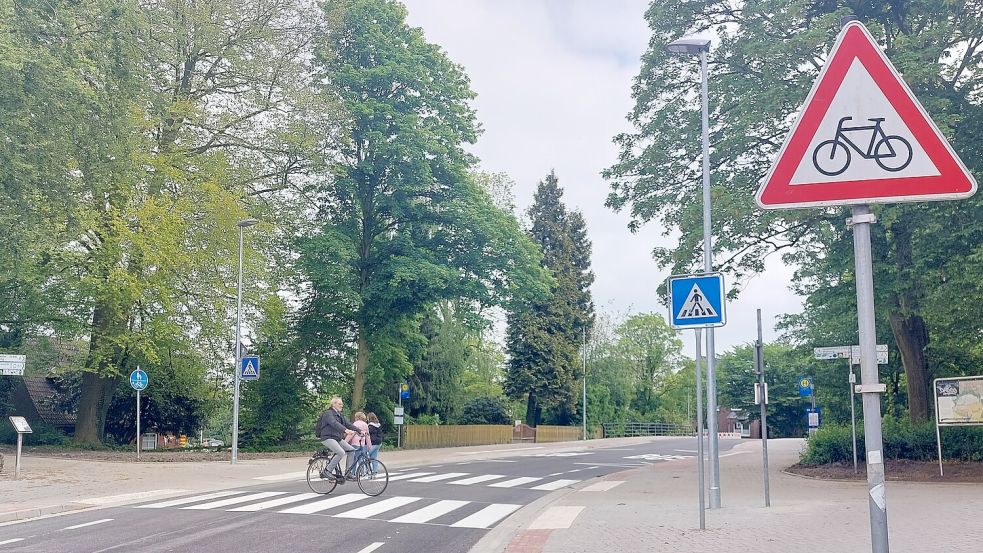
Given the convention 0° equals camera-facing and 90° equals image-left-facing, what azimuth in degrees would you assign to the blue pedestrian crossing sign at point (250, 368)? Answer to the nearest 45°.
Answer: approximately 0°

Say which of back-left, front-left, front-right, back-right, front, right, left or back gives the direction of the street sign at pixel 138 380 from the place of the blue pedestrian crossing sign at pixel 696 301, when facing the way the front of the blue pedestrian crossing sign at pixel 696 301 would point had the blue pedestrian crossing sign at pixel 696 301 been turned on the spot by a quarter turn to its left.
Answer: back-left

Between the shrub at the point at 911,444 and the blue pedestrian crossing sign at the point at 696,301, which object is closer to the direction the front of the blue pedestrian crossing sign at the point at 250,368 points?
the blue pedestrian crossing sign

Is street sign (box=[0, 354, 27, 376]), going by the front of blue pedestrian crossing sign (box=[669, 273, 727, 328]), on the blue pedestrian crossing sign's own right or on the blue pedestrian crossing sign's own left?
on the blue pedestrian crossing sign's own right

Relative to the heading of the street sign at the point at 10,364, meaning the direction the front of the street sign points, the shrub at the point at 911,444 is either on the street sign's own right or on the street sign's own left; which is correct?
on the street sign's own left

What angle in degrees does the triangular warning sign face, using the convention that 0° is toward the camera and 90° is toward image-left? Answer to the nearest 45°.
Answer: approximately 0°

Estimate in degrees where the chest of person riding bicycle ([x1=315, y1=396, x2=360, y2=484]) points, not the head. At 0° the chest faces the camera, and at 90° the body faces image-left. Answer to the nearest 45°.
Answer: approximately 315°

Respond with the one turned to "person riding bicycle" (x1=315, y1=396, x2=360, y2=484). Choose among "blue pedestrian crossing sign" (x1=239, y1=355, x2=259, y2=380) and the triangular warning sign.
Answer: the blue pedestrian crossing sign
